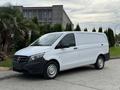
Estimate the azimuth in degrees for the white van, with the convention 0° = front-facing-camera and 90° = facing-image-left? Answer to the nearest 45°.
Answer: approximately 45°

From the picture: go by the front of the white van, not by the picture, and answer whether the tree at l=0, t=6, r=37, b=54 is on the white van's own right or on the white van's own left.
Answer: on the white van's own right
